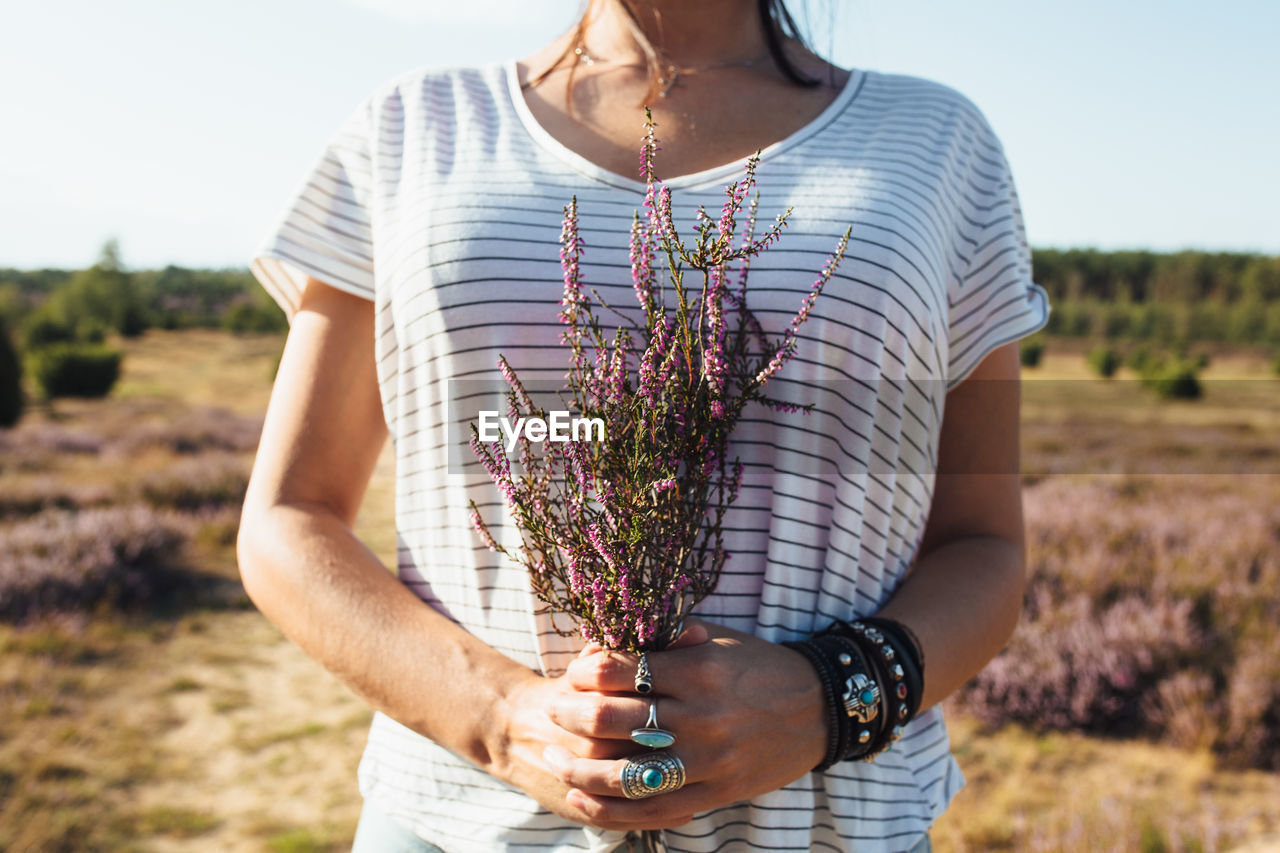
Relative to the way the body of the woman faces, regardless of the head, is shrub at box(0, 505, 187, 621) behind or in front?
behind

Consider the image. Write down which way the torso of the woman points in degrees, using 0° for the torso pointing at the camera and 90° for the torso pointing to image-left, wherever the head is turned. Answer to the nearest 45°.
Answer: approximately 0°

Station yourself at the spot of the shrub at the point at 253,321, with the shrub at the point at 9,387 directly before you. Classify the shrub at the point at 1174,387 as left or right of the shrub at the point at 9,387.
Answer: left

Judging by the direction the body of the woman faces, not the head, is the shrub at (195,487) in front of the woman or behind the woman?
behind

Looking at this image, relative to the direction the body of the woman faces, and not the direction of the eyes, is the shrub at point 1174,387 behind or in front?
behind

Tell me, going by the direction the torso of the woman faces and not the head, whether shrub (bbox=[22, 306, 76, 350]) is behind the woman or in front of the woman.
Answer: behind

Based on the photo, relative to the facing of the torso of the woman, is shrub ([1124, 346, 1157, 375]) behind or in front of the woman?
behind

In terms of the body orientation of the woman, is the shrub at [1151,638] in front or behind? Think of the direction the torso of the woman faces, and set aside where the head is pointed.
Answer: behind
